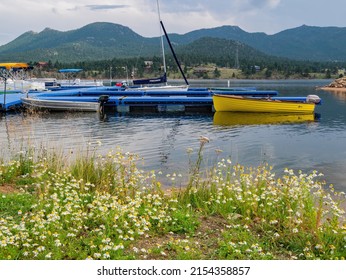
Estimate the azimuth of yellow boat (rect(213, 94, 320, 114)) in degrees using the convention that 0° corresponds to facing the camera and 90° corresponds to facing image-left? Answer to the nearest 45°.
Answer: approximately 90°

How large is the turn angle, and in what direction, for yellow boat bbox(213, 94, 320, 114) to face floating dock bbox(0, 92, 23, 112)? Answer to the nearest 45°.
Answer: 0° — it already faces it

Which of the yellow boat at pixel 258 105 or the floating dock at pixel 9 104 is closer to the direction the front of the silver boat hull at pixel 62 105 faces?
the floating dock

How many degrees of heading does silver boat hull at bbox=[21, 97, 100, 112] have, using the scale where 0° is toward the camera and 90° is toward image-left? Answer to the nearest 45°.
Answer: approximately 90°

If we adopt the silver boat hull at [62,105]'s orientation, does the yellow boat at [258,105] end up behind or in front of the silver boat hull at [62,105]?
behind

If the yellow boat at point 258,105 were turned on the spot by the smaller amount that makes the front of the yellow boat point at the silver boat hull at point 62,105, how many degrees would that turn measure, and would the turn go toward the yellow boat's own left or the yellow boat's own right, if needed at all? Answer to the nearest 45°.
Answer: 0° — it already faces it

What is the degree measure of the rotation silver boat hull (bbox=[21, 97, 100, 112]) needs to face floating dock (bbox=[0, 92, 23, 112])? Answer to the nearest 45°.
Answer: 0° — it already faces it
